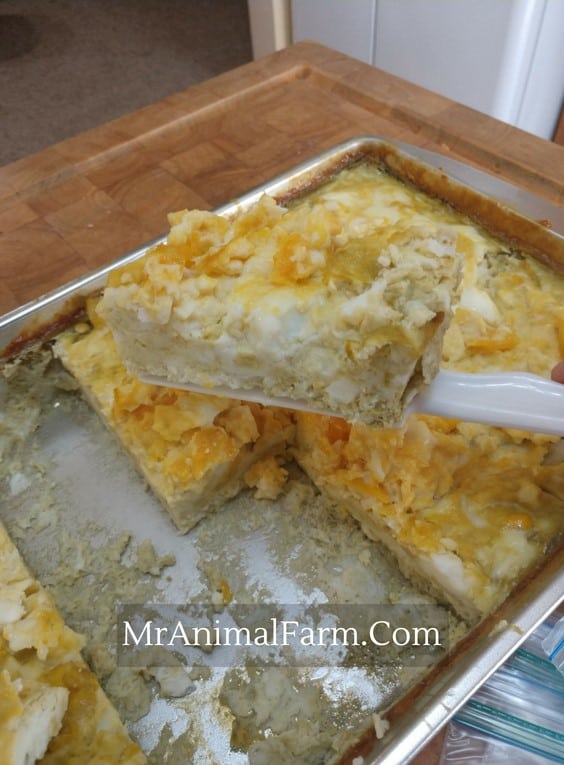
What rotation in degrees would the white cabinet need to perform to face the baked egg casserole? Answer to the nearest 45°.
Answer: approximately 45° to its left

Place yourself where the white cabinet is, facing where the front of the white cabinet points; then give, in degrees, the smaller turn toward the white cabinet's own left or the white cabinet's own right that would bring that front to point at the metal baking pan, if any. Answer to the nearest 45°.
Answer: approximately 45° to the white cabinet's own left

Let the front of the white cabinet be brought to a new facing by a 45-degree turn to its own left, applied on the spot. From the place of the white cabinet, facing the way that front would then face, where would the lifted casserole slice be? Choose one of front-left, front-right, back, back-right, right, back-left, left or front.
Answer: front

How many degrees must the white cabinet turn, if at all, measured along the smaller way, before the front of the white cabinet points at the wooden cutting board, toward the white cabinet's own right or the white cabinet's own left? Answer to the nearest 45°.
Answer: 0° — it already faces it

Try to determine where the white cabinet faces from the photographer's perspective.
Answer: facing the viewer and to the left of the viewer

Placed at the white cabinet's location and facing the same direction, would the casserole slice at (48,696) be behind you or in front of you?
in front

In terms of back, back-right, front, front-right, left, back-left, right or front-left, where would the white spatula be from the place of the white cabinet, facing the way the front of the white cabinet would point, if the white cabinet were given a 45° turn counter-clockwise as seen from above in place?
front

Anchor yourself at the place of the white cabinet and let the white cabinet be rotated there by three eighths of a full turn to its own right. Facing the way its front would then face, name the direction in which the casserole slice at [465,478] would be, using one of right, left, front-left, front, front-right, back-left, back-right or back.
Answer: back
